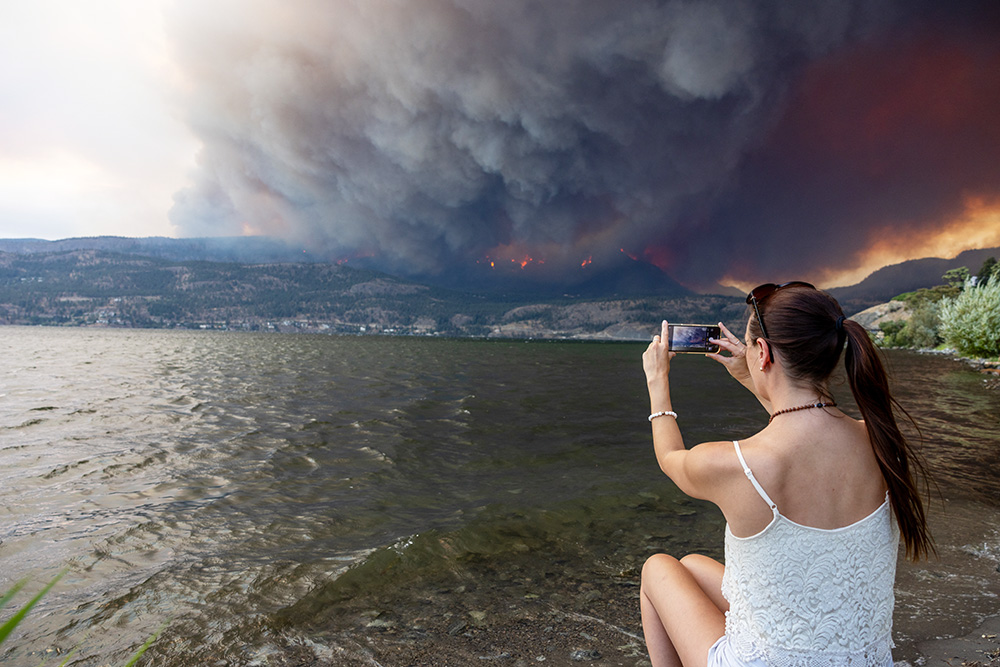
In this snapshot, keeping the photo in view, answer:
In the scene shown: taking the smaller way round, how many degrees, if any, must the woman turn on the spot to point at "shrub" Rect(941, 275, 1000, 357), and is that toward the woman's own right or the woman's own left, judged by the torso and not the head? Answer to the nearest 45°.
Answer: approximately 45° to the woman's own right

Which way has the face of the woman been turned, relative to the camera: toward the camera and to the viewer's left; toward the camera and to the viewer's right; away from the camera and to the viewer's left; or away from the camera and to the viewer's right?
away from the camera and to the viewer's left

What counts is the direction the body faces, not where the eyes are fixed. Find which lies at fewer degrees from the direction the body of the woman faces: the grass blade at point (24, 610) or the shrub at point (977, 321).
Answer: the shrub

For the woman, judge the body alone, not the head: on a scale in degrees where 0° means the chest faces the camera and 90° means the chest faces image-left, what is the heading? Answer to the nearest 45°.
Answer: approximately 135°

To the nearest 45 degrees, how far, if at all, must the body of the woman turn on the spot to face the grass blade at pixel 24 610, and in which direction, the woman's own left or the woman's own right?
approximately 90° to the woman's own left
